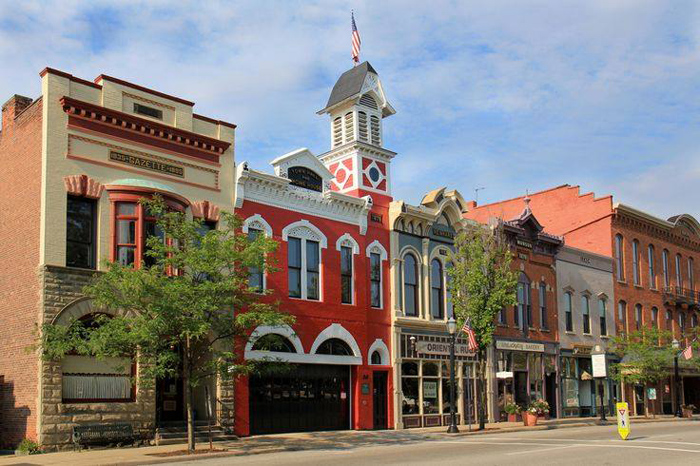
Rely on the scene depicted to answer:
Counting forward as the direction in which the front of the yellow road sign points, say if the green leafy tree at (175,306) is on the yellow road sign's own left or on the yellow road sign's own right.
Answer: on the yellow road sign's own right

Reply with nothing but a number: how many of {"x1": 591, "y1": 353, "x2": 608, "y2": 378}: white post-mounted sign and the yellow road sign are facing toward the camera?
2

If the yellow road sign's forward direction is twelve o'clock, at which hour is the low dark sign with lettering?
The low dark sign with lettering is roughly at 2 o'clock from the yellow road sign.

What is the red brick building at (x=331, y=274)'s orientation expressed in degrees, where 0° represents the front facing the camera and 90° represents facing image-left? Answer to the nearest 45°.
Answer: approximately 315°

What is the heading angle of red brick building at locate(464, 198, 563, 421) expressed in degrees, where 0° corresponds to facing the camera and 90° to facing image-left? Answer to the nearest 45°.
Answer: approximately 315°

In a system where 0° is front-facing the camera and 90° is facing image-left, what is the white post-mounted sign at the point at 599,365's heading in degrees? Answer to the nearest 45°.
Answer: approximately 0°

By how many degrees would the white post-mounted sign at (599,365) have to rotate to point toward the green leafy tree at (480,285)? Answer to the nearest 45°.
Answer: approximately 45° to its right

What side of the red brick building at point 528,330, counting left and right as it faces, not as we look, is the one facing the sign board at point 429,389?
right

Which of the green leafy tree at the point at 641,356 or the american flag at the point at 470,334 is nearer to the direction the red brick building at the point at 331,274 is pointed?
the american flag

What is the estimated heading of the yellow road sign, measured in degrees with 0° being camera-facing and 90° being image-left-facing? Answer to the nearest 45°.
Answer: approximately 0°

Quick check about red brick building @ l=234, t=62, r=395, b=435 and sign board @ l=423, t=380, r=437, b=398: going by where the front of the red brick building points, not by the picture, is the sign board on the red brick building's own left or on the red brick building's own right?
on the red brick building's own left
